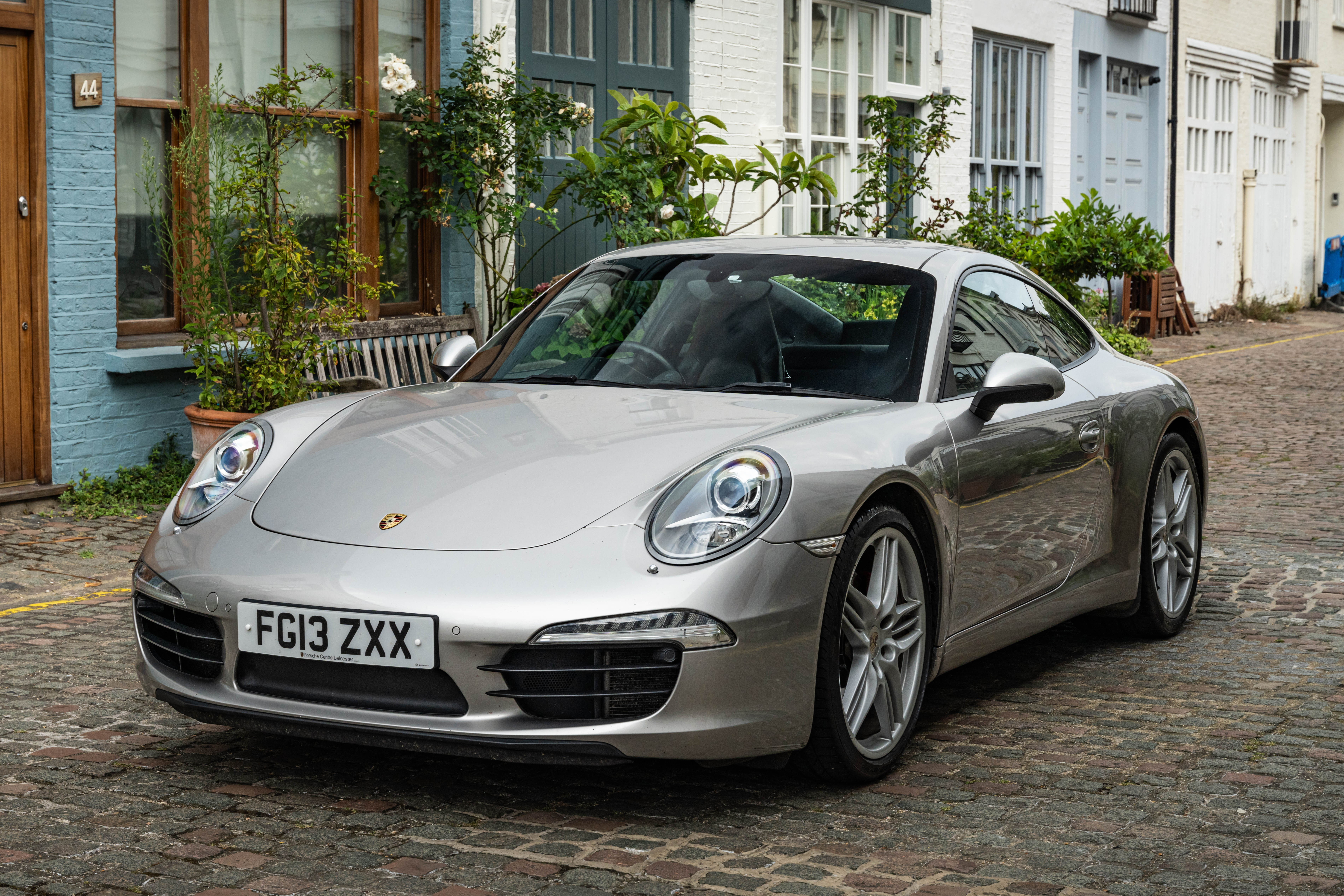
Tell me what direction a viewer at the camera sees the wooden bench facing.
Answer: facing the viewer and to the right of the viewer

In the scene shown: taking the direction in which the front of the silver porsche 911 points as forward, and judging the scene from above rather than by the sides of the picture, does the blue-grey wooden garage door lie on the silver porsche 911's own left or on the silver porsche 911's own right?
on the silver porsche 911's own right

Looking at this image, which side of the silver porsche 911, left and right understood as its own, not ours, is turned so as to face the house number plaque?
right

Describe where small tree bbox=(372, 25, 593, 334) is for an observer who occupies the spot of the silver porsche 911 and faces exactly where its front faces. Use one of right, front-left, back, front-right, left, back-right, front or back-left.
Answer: back-right

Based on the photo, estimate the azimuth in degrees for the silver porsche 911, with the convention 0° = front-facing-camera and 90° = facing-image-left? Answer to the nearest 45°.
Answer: approximately 45°

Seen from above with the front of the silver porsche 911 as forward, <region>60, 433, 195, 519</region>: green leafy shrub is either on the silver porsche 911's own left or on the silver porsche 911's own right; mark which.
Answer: on the silver porsche 911's own right

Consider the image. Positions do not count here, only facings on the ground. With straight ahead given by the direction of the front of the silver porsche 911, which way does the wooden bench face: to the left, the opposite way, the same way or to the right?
to the left

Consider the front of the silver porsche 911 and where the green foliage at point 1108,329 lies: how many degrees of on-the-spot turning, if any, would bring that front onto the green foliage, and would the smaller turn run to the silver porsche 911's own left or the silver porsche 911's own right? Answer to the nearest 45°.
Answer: approximately 135° to the silver porsche 911's own right

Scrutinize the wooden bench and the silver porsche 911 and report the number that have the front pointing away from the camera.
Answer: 0

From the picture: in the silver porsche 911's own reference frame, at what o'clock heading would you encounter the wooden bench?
The wooden bench is roughly at 4 o'clock from the silver porsche 911.

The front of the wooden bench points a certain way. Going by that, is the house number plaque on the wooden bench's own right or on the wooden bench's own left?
on the wooden bench's own right

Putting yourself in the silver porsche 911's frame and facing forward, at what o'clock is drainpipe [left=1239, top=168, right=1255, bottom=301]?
The drainpipe is roughly at 5 o'clock from the silver porsche 911.

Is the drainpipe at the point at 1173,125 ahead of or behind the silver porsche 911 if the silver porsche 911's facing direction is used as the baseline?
behind

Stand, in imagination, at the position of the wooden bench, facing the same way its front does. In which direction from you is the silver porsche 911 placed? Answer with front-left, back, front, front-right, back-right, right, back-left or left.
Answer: front-right
